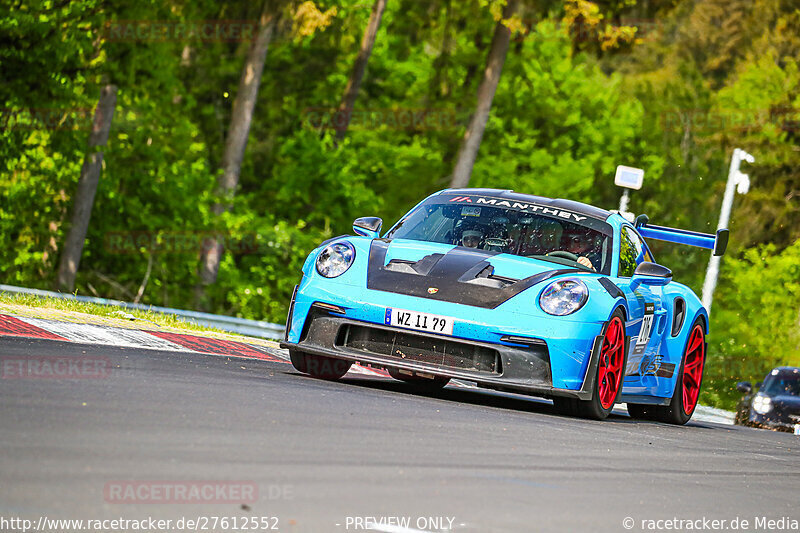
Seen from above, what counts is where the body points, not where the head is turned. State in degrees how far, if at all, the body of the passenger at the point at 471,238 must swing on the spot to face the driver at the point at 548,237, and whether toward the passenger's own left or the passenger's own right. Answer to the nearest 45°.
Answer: approximately 135° to the passenger's own left

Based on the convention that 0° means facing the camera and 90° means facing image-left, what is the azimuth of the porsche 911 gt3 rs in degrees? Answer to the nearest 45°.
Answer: approximately 45°

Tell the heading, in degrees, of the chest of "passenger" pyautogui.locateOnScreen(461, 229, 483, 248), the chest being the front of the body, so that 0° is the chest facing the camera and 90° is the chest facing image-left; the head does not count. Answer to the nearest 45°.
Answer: approximately 45°

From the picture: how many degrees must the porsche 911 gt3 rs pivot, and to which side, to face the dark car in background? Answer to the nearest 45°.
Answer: approximately 180°

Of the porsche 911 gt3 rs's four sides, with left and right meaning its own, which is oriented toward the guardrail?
right

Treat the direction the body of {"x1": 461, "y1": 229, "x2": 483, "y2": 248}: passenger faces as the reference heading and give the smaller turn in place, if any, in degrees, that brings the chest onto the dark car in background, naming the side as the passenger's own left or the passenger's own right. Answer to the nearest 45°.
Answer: approximately 180°
